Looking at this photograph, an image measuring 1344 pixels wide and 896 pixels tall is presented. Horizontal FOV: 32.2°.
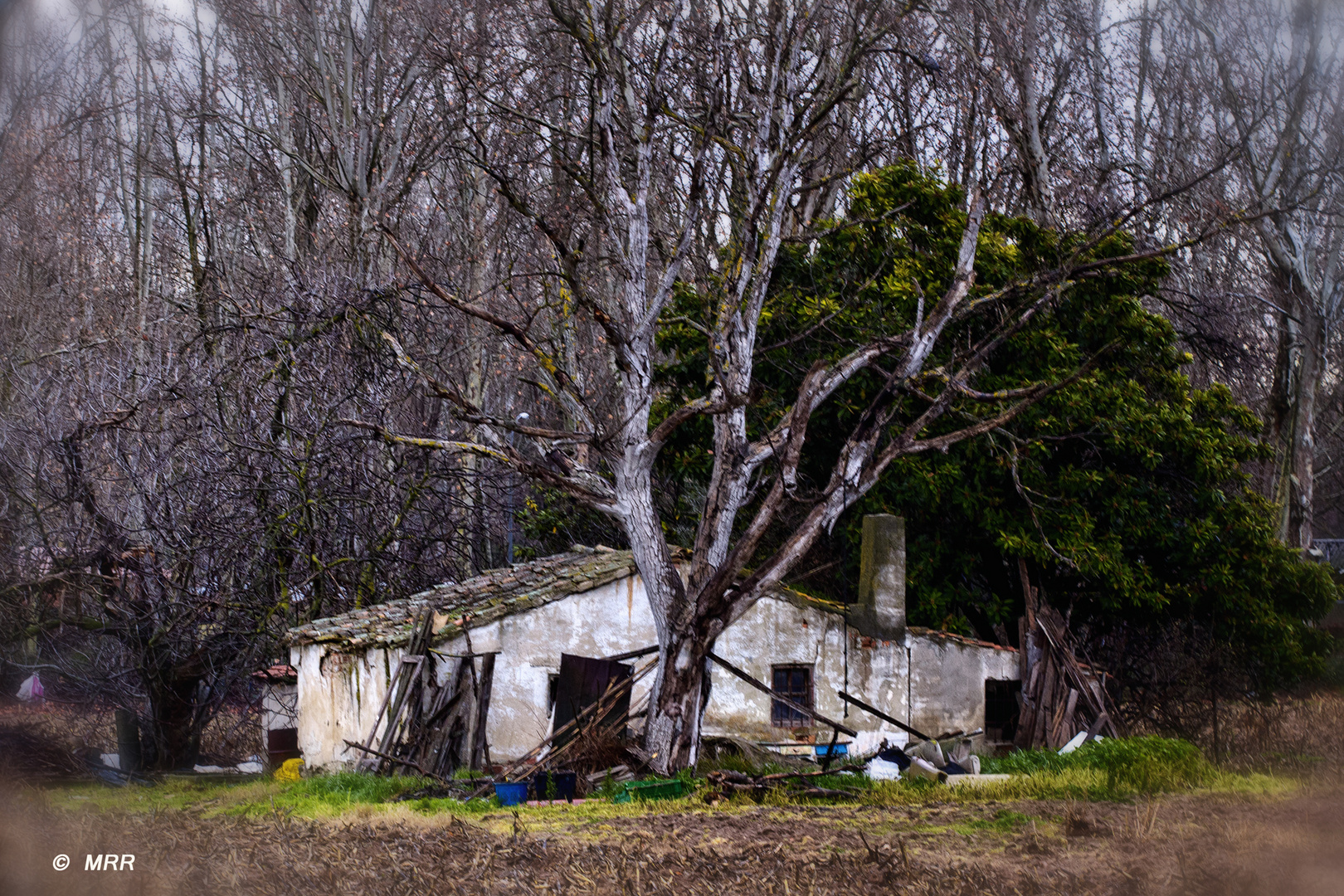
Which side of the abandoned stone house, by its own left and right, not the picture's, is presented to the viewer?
front

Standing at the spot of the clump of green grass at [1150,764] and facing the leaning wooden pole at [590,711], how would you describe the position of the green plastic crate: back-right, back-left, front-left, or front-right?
front-left

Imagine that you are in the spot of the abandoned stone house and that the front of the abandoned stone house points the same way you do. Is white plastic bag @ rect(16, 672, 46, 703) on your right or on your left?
on your right

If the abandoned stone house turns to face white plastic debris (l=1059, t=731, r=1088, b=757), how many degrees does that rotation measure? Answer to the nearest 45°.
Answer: approximately 90° to its left

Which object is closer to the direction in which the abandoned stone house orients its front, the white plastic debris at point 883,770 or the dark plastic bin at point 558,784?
the dark plastic bin

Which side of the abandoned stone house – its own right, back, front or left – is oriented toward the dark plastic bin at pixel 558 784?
front

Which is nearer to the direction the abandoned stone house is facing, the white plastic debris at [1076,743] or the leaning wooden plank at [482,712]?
the leaning wooden plank

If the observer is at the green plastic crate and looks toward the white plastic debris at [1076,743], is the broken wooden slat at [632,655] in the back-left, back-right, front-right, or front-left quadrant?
front-left

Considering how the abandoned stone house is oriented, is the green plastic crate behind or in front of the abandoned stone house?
in front

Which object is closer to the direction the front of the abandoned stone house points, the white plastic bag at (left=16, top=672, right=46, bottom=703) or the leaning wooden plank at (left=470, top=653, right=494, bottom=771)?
the leaning wooden plank

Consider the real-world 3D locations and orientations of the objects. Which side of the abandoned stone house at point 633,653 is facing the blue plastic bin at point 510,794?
front
